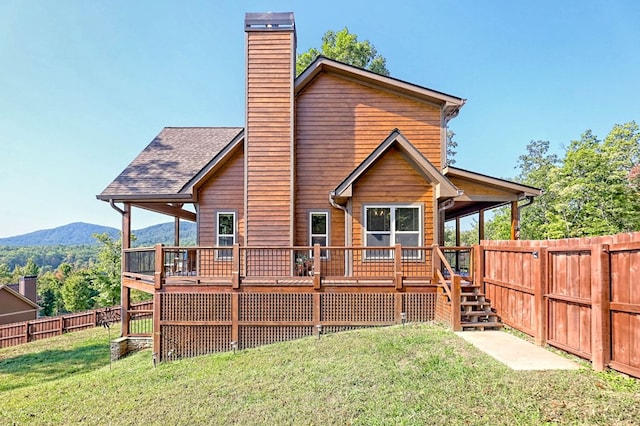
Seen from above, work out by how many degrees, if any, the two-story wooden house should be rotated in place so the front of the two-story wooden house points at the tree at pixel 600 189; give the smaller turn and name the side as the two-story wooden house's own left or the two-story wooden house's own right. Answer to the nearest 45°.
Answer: approximately 45° to the two-story wooden house's own left

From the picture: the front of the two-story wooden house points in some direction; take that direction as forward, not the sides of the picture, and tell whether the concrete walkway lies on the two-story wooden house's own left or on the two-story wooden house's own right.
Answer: on the two-story wooden house's own left
